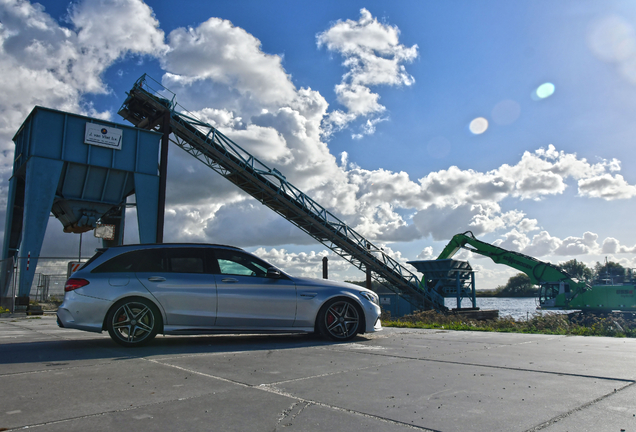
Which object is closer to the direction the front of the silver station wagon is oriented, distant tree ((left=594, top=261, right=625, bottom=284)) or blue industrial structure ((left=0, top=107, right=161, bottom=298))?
the distant tree

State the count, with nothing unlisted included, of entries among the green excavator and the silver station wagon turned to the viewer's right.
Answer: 1

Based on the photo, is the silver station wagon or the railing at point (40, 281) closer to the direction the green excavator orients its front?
the railing

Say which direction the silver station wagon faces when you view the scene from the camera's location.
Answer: facing to the right of the viewer

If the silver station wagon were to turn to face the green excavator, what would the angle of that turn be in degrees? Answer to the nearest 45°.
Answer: approximately 45° to its left

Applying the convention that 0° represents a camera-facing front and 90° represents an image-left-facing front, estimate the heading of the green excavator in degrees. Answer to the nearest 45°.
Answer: approximately 90°

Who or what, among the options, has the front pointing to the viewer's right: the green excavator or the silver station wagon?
the silver station wagon

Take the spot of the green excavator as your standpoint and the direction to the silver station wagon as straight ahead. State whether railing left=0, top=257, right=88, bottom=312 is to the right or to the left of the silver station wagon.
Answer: right

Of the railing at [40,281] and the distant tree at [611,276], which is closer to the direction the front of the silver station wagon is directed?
the distant tree
